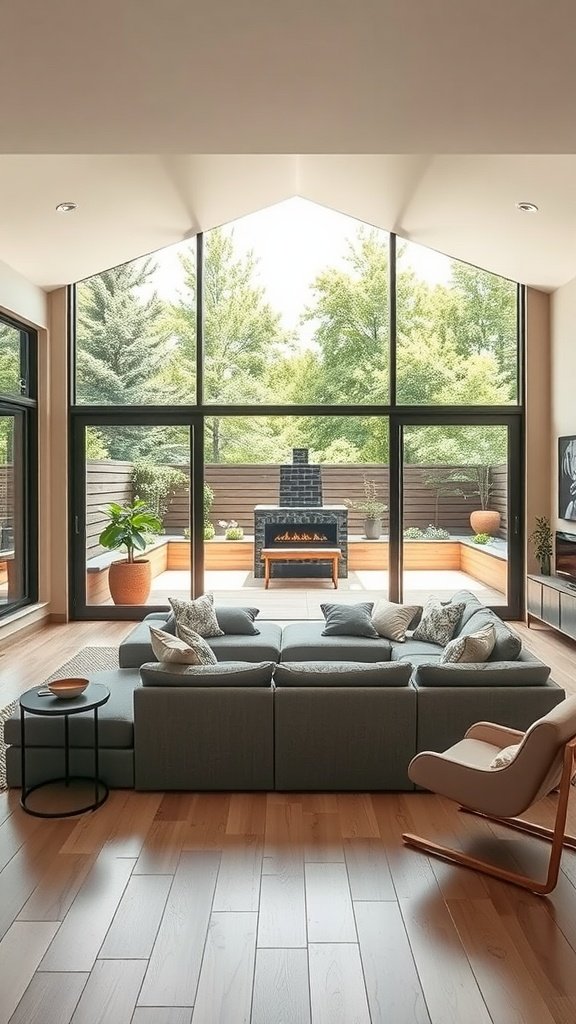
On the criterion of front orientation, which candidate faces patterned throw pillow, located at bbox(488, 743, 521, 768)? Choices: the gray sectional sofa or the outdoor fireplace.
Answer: the outdoor fireplace

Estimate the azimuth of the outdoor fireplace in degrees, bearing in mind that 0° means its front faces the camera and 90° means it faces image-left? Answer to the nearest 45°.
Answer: approximately 0°

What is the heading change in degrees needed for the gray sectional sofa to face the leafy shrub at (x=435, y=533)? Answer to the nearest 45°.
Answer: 0° — it already faces it

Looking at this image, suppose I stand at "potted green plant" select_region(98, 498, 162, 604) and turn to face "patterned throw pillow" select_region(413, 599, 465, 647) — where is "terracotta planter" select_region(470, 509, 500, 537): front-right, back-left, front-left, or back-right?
front-left

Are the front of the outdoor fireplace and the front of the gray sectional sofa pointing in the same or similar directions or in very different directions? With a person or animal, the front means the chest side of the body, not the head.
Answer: very different directions

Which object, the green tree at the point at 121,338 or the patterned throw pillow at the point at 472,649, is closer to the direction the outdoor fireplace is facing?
the patterned throw pillow

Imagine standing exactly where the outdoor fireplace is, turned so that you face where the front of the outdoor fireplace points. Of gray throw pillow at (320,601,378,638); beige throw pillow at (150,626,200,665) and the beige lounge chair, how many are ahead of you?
3

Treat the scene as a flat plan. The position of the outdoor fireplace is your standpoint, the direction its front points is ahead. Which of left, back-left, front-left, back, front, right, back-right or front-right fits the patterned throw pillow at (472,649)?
front

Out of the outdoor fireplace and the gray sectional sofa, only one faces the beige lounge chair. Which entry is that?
the outdoor fireplace

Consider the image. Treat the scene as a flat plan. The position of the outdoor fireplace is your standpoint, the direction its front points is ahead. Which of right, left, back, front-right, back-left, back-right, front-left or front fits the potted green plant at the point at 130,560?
front-right

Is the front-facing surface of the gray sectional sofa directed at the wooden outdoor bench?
yes

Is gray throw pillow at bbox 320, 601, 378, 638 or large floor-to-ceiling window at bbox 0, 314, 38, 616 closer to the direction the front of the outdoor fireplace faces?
the gray throw pillow

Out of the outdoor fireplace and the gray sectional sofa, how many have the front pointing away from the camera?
1

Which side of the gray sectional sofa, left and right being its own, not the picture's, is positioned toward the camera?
back

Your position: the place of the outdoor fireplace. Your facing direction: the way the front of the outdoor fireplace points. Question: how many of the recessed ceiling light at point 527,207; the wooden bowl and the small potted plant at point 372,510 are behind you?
0

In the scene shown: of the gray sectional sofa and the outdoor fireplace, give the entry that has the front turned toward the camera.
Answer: the outdoor fireplace

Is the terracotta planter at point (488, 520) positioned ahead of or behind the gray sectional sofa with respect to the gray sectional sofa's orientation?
ahead

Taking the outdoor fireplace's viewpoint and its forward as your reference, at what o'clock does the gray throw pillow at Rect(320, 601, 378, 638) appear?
The gray throw pillow is roughly at 12 o'clock from the outdoor fireplace.

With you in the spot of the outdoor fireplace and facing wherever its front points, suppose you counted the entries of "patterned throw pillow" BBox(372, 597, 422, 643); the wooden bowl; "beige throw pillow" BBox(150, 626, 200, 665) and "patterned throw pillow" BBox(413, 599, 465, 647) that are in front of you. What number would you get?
4

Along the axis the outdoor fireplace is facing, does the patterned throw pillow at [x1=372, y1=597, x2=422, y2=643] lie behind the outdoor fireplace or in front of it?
in front

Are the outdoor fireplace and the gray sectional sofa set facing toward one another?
yes

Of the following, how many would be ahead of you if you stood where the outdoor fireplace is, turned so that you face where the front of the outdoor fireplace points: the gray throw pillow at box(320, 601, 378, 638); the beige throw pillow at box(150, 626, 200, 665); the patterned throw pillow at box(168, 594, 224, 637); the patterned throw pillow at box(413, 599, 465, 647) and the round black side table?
5
